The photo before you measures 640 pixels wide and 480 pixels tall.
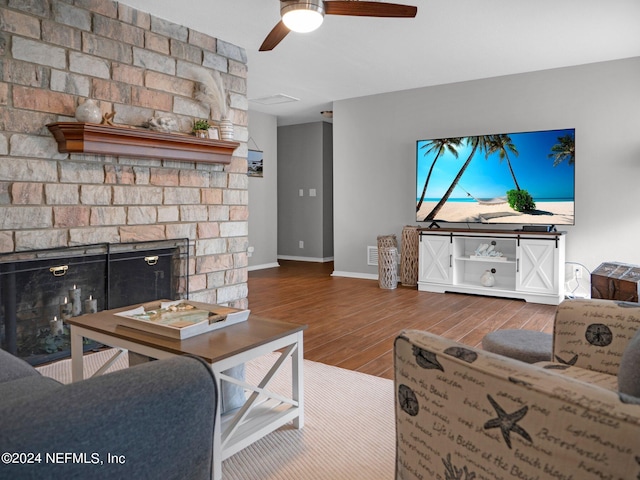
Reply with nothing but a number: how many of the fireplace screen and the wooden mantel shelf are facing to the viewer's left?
0

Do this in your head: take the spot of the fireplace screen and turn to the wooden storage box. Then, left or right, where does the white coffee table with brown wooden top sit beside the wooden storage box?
right

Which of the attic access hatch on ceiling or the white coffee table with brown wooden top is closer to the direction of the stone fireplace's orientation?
the white coffee table with brown wooden top

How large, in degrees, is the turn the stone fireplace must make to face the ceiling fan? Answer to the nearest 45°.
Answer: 0° — it already faces it

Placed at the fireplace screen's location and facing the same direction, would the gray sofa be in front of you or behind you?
in front

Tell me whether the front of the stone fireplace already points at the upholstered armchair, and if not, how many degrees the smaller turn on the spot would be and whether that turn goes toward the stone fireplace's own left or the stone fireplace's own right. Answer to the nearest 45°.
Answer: approximately 45° to the stone fireplace's own right

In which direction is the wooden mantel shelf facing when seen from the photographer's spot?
facing the viewer and to the right of the viewer

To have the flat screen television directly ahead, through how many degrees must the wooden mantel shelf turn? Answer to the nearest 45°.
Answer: approximately 45° to its left

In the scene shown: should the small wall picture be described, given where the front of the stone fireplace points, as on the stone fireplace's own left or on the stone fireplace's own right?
on the stone fireplace's own left

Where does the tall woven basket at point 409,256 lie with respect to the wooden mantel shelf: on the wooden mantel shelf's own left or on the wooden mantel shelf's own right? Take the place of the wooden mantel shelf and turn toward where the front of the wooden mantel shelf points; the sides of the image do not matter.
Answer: on the wooden mantel shelf's own left
